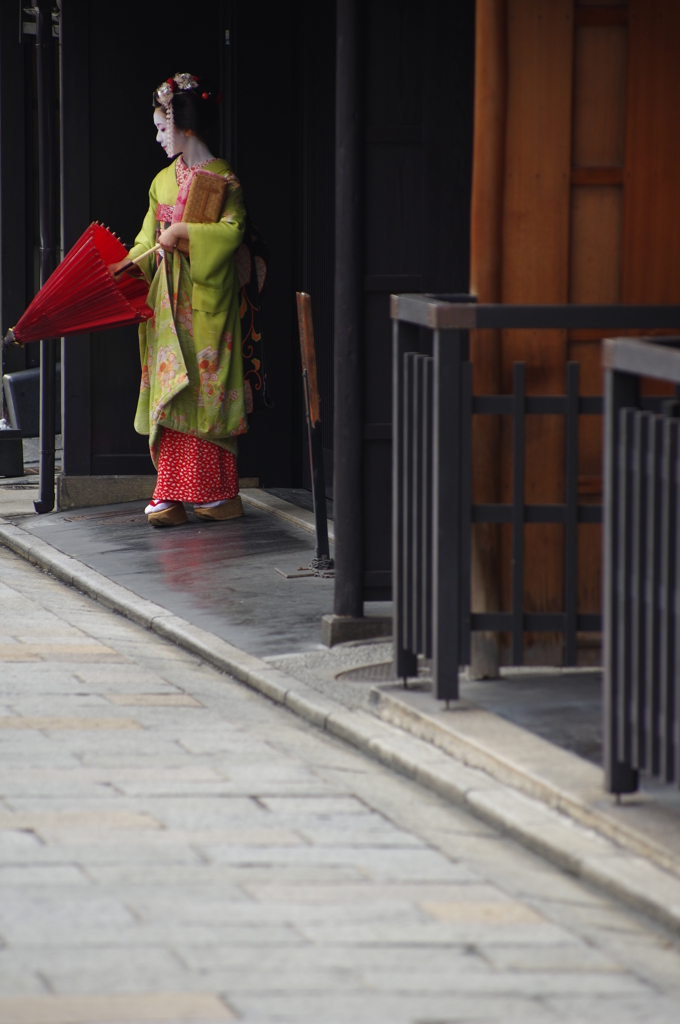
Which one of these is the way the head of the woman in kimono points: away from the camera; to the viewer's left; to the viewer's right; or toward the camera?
to the viewer's left

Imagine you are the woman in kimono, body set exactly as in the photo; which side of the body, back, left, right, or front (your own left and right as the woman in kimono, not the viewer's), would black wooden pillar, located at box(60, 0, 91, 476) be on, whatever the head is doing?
right

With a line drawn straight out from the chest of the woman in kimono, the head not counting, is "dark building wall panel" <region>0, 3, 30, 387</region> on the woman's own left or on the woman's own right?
on the woman's own right

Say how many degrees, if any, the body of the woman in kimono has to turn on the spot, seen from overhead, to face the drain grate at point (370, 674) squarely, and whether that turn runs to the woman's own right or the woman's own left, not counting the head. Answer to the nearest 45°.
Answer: approximately 45° to the woman's own left

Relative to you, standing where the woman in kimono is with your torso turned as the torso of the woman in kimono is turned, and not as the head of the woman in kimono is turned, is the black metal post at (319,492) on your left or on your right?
on your left

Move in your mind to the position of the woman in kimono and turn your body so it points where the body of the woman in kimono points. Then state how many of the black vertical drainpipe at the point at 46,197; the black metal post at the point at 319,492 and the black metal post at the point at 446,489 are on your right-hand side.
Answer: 1

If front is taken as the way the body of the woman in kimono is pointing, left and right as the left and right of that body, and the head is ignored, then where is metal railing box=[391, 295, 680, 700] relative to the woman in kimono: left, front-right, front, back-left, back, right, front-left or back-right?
front-left

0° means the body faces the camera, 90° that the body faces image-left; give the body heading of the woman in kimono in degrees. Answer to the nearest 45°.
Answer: approximately 45°

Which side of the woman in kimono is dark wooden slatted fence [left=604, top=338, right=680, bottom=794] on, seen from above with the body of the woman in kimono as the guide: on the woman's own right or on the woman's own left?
on the woman's own left
